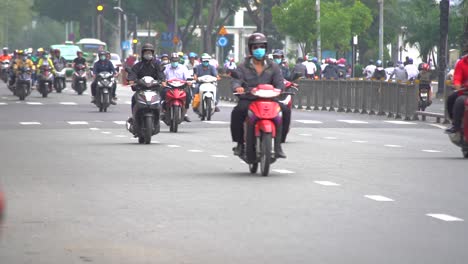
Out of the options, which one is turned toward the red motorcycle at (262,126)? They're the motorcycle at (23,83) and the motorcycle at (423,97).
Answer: the motorcycle at (23,83)

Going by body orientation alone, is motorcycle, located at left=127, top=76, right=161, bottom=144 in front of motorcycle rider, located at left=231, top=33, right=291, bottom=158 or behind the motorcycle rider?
behind

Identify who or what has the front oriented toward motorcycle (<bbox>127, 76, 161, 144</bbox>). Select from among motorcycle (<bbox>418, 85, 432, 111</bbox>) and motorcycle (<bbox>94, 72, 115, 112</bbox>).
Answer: motorcycle (<bbox>94, 72, 115, 112</bbox>)

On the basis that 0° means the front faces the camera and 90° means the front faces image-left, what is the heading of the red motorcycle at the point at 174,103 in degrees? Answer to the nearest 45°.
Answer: approximately 0°
